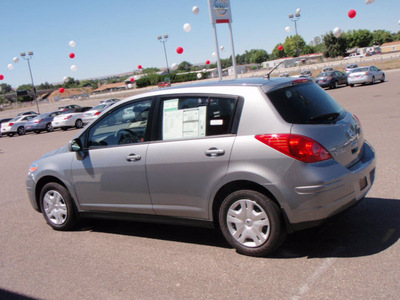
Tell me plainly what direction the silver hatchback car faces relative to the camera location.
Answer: facing away from the viewer and to the left of the viewer

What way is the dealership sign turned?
toward the camera

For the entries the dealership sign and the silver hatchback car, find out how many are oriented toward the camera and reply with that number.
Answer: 1

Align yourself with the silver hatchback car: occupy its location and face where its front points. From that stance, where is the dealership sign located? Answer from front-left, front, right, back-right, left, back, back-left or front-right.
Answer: front-right

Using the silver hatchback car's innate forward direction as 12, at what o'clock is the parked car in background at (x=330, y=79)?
The parked car in background is roughly at 2 o'clock from the silver hatchback car.

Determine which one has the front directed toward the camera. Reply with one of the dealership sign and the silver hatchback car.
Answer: the dealership sign

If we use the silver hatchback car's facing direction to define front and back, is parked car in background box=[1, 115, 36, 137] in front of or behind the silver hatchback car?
in front

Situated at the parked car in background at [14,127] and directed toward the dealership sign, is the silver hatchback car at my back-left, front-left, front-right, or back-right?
front-right

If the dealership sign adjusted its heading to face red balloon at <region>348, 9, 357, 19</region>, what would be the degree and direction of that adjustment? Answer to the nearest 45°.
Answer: approximately 135° to its left

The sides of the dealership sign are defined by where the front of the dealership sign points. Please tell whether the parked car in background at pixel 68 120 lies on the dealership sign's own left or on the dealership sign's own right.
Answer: on the dealership sign's own right

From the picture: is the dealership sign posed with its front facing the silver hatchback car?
yes
